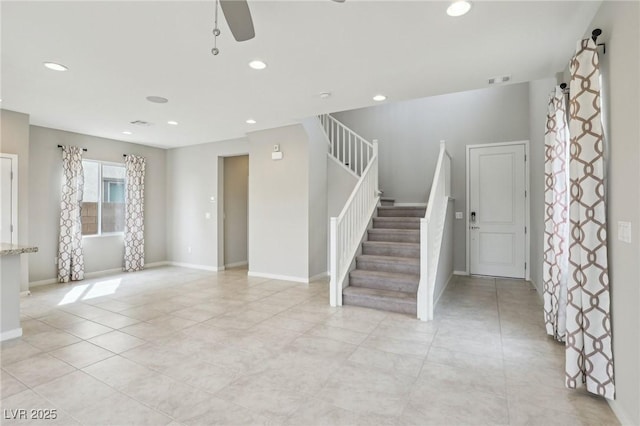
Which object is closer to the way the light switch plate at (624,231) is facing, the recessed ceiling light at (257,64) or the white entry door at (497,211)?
the recessed ceiling light

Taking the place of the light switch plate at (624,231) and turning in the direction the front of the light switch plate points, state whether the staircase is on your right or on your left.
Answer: on your right

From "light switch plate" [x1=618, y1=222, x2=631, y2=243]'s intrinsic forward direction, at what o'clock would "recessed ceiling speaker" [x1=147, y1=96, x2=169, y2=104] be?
The recessed ceiling speaker is roughly at 1 o'clock from the light switch plate.

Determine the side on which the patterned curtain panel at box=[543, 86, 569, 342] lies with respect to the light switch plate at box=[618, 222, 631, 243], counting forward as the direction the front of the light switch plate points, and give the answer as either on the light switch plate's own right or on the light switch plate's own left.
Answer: on the light switch plate's own right

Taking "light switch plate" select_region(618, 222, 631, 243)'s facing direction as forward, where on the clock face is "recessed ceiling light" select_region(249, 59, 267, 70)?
The recessed ceiling light is roughly at 1 o'clock from the light switch plate.

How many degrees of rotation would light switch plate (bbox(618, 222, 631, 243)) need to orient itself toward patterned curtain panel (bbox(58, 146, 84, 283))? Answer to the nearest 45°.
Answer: approximately 45° to its right

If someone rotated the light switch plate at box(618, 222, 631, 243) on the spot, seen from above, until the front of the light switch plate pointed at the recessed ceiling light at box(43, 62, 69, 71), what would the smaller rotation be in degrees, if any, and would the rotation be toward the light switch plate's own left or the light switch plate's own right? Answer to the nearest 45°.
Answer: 0° — it already faces it

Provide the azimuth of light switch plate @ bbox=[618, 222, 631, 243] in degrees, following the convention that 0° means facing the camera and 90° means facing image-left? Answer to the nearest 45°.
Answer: approximately 45°

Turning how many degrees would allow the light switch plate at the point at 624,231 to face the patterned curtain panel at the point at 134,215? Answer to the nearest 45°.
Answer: approximately 45° to its right

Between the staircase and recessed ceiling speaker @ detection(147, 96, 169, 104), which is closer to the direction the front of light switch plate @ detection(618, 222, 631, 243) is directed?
the recessed ceiling speaker

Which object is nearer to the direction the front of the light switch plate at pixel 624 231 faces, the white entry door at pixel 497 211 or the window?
the window

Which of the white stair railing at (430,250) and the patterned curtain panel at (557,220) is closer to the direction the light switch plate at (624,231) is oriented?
the white stair railing
